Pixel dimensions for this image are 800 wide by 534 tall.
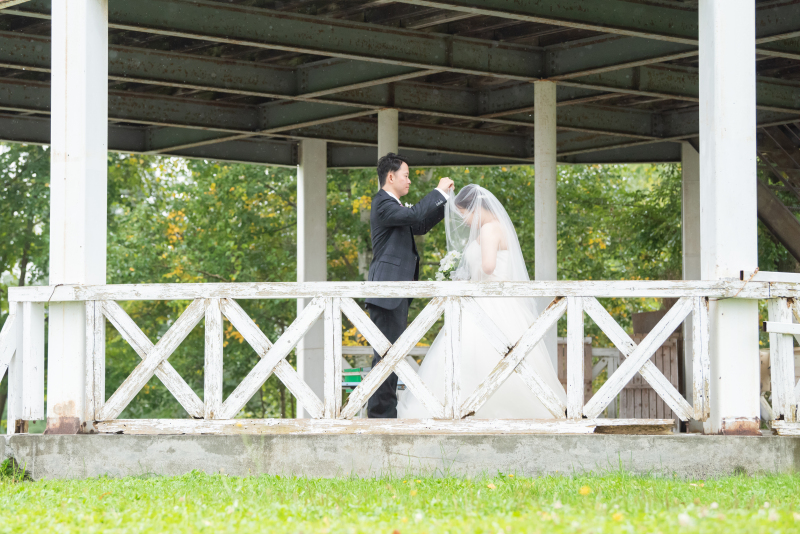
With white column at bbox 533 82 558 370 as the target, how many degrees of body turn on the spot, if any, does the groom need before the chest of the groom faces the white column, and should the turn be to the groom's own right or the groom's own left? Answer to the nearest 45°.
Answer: approximately 45° to the groom's own left

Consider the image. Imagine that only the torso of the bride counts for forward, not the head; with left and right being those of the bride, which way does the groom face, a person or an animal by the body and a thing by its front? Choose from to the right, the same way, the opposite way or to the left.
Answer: the opposite way

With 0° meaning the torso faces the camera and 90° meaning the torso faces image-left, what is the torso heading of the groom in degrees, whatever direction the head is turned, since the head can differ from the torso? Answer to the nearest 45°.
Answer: approximately 270°

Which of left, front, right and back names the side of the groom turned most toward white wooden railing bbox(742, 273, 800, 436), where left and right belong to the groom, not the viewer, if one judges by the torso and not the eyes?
front

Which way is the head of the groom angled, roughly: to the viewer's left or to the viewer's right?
to the viewer's right

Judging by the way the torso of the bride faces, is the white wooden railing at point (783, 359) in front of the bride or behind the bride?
behind

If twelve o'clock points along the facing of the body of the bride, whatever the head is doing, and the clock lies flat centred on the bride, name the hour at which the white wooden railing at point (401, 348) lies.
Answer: The white wooden railing is roughly at 10 o'clock from the bride.

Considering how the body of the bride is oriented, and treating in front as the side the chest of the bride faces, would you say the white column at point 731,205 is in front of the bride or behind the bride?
behind

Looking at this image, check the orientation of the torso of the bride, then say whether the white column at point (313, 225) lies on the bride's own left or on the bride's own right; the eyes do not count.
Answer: on the bride's own right

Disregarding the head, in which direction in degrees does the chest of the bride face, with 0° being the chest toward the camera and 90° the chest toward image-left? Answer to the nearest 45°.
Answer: approximately 90°

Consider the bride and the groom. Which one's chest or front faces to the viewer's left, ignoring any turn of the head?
the bride

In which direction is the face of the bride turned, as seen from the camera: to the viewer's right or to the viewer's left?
to the viewer's left

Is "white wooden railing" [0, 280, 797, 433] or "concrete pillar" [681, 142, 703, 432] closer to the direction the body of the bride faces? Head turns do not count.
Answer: the white wooden railing

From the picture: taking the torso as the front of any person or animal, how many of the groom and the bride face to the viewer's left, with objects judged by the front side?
1
